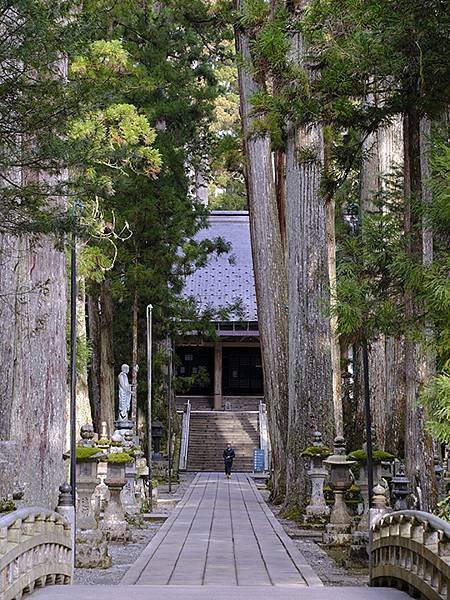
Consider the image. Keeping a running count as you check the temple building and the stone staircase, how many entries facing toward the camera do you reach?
2

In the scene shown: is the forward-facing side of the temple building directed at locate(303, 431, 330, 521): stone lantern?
yes

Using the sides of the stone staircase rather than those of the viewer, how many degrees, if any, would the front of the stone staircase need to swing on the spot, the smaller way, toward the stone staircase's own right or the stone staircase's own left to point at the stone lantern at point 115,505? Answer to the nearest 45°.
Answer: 0° — it already faces it

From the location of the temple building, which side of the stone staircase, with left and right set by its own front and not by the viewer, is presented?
back

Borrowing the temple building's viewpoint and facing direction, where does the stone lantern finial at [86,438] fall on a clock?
The stone lantern finial is roughly at 12 o'clock from the temple building.

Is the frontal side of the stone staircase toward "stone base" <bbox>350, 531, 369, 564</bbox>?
yes

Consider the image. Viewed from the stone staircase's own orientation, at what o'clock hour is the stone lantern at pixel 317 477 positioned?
The stone lantern is roughly at 12 o'clock from the stone staircase.
